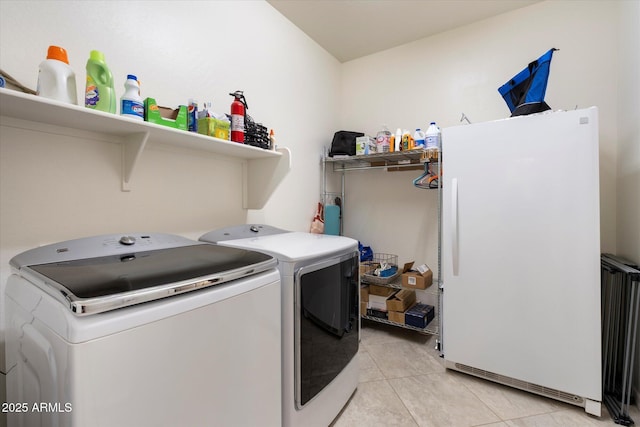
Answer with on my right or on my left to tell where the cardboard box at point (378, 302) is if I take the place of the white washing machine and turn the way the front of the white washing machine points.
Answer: on my left

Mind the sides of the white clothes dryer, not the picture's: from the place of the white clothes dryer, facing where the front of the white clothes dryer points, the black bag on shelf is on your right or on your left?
on your left

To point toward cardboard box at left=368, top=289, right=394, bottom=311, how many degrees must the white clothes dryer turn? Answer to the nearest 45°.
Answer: approximately 90° to its left

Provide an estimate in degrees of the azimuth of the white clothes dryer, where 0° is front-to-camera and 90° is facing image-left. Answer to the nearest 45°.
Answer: approximately 315°
